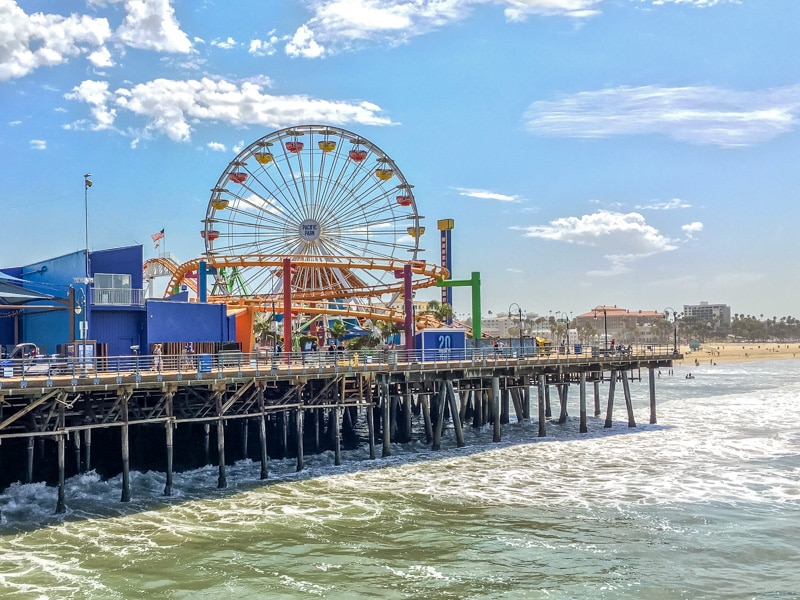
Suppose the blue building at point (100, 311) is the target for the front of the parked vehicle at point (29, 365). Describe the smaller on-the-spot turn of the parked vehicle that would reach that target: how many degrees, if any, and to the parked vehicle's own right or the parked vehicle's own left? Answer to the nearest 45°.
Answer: approximately 90° to the parked vehicle's own right

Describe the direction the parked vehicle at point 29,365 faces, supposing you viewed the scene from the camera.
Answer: facing to the left of the viewer

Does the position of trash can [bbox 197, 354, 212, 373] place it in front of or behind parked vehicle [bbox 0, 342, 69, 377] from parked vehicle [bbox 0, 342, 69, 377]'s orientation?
behind
